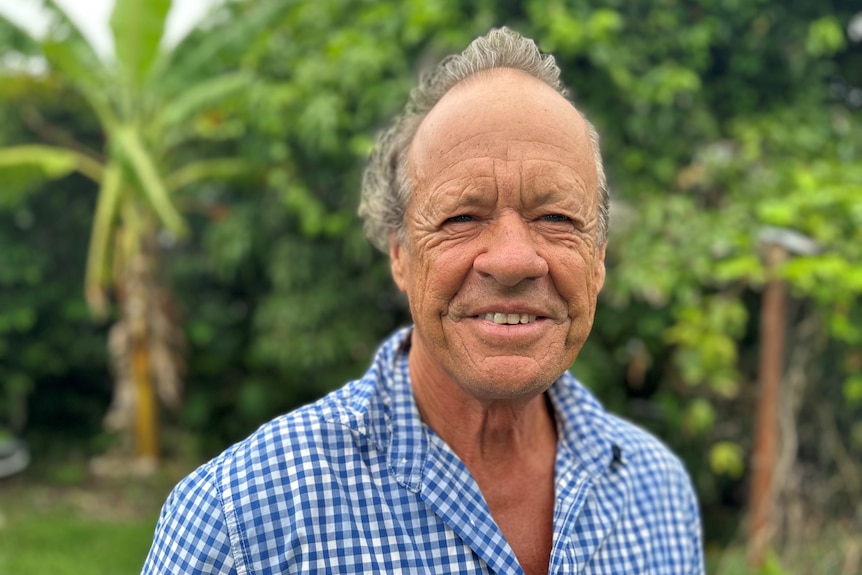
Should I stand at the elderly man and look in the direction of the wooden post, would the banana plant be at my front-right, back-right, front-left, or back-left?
front-left

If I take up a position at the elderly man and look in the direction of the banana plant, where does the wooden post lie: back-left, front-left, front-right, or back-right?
front-right

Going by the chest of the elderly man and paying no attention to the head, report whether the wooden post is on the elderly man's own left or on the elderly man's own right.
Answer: on the elderly man's own left

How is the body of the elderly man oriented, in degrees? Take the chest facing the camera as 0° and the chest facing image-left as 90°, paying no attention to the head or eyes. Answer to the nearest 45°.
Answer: approximately 315°
